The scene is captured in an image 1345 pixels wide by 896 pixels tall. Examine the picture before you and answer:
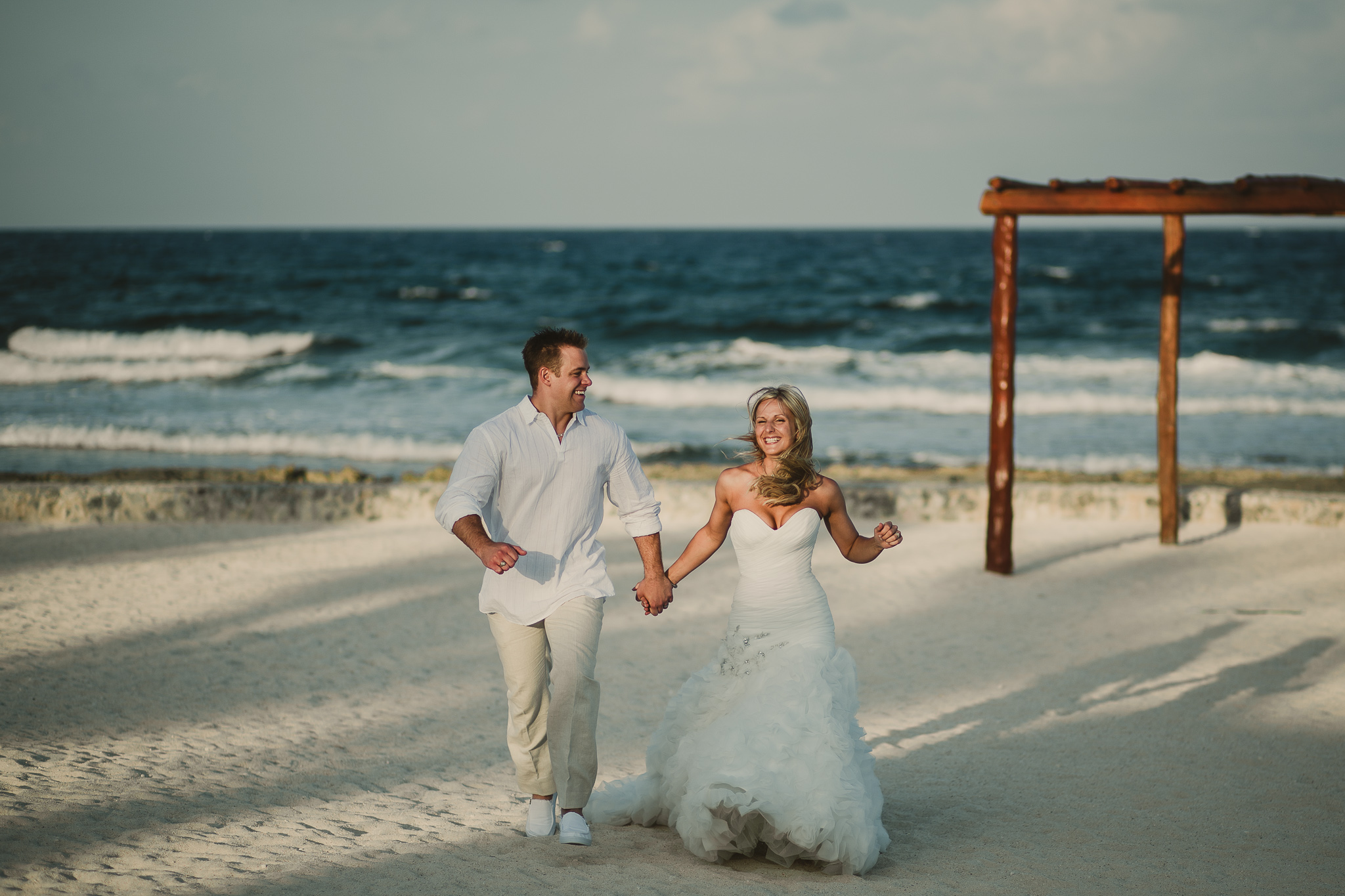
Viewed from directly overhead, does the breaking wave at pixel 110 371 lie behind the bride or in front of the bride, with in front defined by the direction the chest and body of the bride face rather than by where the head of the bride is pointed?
behind

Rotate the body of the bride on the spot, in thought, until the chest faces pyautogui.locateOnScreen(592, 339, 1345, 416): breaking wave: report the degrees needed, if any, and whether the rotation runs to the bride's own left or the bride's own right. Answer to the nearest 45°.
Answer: approximately 180°

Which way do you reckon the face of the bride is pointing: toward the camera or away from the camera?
toward the camera

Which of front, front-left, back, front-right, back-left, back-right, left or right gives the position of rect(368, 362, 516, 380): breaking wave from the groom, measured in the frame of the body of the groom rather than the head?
back

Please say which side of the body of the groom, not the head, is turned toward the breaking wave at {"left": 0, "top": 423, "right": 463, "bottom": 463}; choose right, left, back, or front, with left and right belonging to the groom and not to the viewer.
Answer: back

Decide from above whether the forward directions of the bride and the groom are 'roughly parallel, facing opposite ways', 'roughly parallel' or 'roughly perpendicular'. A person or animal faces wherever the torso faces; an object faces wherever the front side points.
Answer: roughly parallel

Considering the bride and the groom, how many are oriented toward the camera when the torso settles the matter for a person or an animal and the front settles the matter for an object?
2

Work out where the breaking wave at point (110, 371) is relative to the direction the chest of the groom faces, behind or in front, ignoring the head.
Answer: behind

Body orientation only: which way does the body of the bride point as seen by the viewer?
toward the camera

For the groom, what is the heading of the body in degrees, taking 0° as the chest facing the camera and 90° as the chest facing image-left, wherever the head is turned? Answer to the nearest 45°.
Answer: approximately 0°
